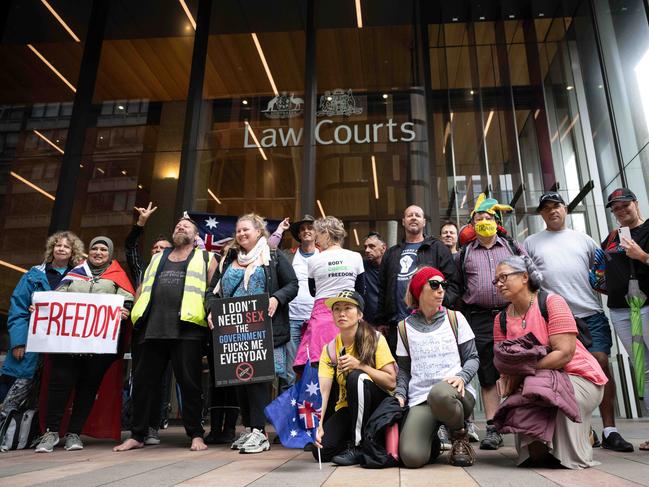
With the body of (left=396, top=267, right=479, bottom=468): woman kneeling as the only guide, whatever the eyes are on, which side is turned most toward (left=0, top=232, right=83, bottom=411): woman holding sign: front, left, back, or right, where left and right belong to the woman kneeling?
right

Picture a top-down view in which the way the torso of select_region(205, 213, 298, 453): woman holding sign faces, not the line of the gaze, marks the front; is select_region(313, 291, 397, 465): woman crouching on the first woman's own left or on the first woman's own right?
on the first woman's own left

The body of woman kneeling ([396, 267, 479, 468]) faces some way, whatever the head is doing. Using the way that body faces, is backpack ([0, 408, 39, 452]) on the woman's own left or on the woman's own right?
on the woman's own right

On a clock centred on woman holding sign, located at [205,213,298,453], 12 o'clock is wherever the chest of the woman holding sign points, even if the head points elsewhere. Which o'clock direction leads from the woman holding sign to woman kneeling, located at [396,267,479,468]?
The woman kneeling is roughly at 9 o'clock from the woman holding sign.

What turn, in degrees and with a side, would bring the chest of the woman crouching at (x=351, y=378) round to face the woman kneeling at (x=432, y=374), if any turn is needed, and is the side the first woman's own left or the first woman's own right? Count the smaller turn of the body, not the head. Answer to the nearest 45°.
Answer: approximately 135° to the first woman's own left

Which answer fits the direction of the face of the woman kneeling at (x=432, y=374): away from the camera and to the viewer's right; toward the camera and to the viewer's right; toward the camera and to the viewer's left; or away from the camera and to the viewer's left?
toward the camera and to the viewer's right

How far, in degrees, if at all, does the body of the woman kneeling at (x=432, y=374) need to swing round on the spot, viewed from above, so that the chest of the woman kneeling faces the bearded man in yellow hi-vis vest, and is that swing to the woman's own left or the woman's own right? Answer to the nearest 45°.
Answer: approximately 90° to the woman's own right

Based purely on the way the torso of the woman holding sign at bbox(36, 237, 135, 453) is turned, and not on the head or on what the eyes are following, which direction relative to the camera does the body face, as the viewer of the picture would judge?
toward the camera

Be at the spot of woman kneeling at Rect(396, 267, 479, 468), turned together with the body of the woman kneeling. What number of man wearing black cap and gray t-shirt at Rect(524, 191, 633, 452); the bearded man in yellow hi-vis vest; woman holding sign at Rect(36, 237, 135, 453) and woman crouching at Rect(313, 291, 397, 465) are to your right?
3

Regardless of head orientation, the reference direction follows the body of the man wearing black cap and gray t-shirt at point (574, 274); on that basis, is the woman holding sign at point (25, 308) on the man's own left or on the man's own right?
on the man's own right

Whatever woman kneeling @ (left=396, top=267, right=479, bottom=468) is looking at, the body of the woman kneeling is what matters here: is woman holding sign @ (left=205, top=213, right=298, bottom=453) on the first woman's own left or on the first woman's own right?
on the first woman's own right

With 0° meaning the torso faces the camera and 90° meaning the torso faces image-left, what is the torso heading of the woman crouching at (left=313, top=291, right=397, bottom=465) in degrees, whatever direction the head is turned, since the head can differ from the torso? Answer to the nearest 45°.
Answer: approximately 45°

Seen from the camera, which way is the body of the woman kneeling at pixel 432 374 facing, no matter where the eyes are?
toward the camera

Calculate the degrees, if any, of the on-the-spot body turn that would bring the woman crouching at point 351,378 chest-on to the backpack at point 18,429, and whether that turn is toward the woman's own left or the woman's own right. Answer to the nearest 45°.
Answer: approximately 45° to the woman's own right

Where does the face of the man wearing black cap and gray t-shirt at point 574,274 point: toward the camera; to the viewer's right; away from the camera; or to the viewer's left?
toward the camera

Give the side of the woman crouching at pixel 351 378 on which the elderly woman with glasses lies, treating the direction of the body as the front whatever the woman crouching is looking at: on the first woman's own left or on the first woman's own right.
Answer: on the first woman's own left

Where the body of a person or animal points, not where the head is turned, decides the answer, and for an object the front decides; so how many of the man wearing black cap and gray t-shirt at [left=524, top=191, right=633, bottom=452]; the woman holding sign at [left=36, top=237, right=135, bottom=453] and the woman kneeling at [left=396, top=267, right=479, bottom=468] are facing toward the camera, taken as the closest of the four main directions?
3

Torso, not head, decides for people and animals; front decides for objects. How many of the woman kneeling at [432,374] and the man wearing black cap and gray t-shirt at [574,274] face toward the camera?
2

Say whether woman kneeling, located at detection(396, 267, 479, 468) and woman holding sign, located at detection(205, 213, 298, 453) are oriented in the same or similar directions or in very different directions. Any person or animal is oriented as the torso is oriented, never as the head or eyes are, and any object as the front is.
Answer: same or similar directions
